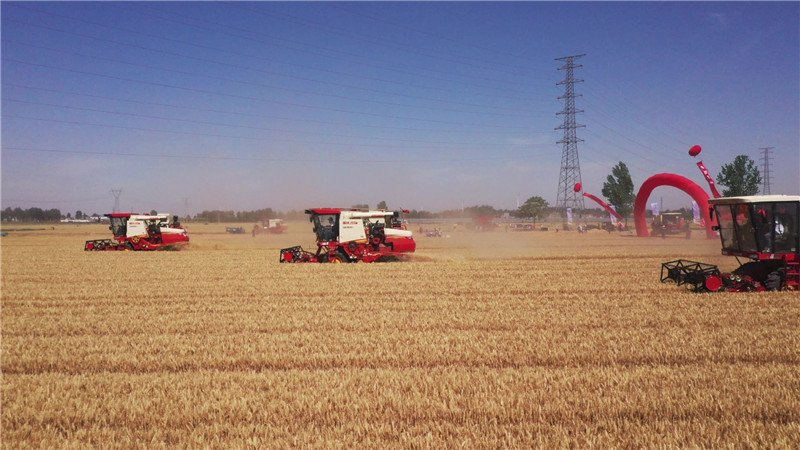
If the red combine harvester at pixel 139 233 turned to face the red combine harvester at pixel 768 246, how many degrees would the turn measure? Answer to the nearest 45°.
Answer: approximately 135° to its left

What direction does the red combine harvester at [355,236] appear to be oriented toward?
to the viewer's left

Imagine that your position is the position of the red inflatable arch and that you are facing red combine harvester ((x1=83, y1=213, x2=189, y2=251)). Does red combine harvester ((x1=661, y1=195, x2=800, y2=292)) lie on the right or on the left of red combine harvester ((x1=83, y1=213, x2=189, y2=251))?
left

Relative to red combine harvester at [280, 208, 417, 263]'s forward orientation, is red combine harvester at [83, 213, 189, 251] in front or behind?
in front

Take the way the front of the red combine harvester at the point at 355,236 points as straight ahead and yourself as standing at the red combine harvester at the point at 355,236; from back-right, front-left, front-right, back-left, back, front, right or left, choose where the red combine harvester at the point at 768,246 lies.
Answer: back-left

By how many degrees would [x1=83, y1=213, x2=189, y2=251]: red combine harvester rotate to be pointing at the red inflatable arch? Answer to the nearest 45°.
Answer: approximately 180°

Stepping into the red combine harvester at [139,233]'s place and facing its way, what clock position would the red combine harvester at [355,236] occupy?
the red combine harvester at [355,236] is roughly at 8 o'clock from the red combine harvester at [139,233].

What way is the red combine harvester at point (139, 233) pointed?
to the viewer's left

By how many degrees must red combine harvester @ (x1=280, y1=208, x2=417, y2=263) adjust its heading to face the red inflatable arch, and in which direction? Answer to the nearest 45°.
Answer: approximately 135° to its right

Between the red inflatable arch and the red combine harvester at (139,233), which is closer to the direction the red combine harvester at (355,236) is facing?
the red combine harvester

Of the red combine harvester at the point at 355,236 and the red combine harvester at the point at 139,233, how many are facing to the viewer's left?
2
